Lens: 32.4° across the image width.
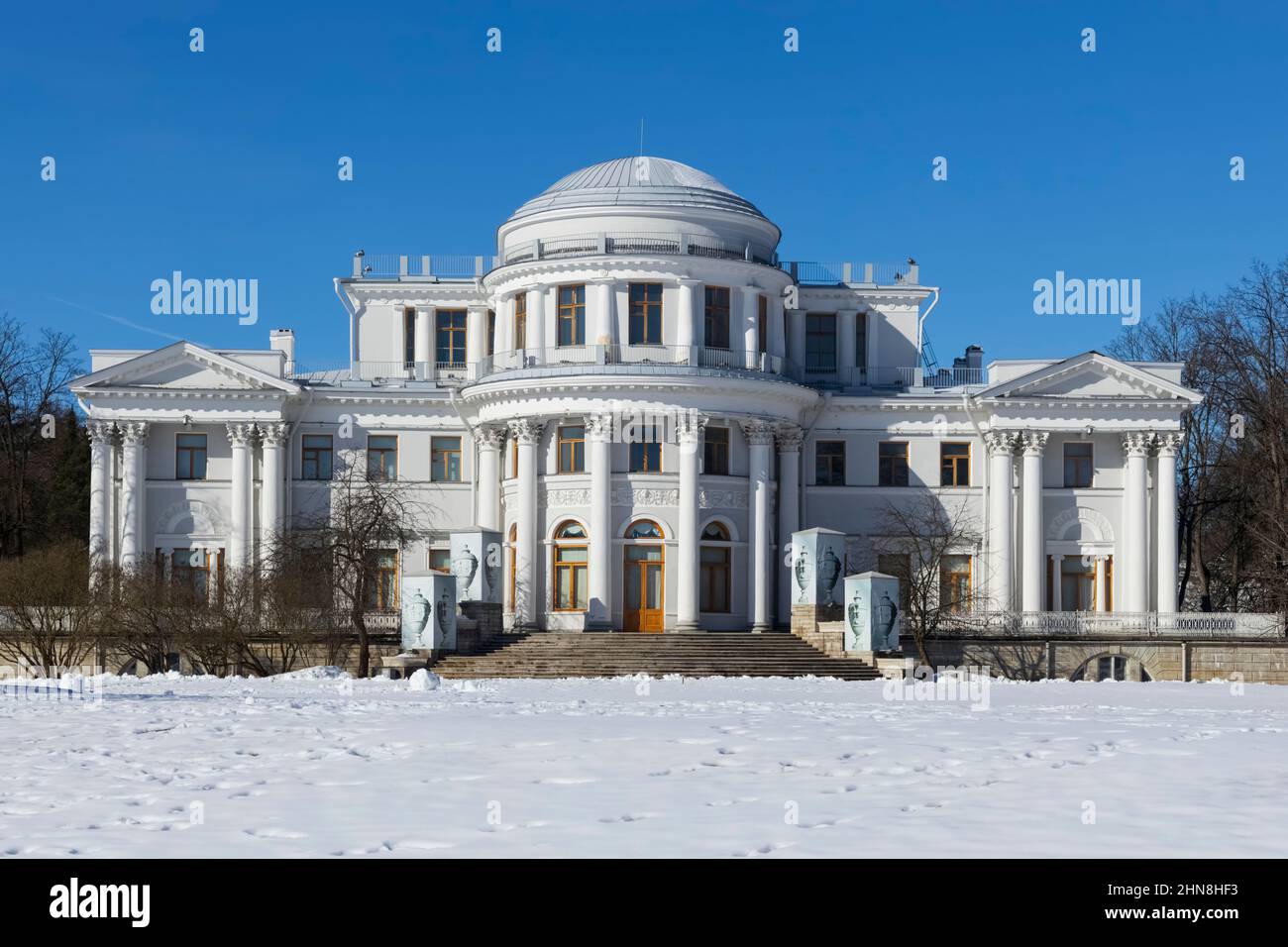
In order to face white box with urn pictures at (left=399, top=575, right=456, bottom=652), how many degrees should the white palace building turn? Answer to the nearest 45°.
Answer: approximately 45° to its right

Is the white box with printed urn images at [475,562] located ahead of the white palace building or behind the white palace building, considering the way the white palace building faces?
ahead

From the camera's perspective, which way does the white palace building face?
toward the camera

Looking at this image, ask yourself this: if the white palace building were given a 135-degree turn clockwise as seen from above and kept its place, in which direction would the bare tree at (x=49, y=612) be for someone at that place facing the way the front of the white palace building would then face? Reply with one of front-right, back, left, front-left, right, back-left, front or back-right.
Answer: left
